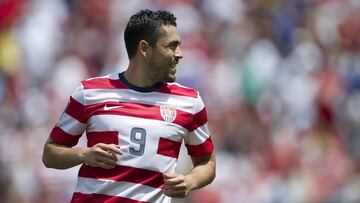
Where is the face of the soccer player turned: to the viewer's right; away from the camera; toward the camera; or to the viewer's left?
to the viewer's right

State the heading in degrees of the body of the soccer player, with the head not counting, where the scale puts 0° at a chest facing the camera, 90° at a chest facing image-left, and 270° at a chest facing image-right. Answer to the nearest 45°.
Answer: approximately 0°
